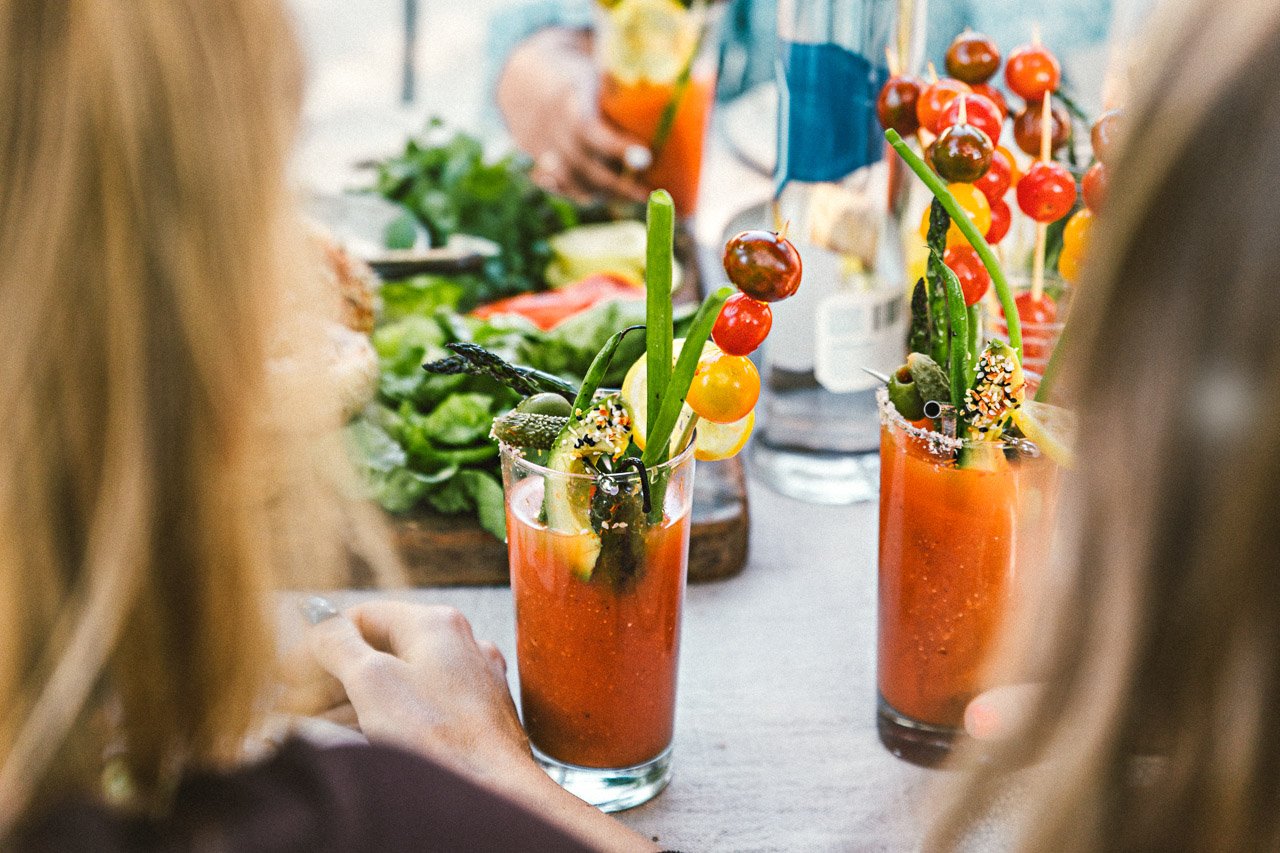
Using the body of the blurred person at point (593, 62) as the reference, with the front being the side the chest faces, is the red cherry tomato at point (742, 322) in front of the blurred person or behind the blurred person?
in front

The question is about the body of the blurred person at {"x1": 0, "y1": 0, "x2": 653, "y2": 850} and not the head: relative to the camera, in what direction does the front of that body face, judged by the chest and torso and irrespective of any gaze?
away from the camera

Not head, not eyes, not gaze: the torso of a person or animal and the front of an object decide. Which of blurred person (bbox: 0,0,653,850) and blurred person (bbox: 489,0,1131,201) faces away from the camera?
blurred person (bbox: 0,0,653,850)

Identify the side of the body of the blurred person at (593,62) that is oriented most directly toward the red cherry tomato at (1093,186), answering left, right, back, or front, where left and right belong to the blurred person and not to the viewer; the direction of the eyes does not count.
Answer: front

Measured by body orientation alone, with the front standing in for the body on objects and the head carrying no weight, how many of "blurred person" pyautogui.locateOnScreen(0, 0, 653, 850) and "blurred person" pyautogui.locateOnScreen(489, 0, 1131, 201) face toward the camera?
1

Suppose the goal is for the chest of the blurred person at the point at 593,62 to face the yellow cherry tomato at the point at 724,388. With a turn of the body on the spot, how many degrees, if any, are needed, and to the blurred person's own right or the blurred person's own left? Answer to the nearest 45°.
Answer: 0° — they already face it

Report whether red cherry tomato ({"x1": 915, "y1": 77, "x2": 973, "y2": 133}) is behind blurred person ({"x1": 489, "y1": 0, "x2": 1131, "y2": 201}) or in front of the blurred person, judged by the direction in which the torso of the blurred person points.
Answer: in front

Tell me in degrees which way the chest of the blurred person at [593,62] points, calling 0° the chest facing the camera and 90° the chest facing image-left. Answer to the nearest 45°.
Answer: approximately 0°

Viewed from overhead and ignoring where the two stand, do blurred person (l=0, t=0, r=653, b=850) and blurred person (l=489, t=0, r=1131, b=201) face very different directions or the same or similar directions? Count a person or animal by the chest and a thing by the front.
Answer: very different directions
